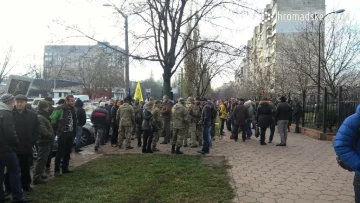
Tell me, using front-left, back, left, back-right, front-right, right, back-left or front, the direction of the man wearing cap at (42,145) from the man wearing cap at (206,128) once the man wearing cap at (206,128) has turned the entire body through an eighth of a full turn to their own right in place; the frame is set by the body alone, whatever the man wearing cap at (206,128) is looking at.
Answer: left

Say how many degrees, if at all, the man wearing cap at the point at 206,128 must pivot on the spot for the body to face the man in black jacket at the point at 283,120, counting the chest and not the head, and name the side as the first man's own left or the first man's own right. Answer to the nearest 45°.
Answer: approximately 135° to the first man's own right

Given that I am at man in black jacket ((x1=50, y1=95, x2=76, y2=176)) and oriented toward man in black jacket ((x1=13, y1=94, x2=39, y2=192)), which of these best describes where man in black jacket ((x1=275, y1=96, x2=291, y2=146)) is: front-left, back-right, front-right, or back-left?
back-left

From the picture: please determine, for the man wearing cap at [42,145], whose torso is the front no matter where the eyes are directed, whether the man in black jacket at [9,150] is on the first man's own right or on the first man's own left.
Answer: on the first man's own right

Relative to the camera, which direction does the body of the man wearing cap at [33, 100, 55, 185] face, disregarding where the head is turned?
to the viewer's right
